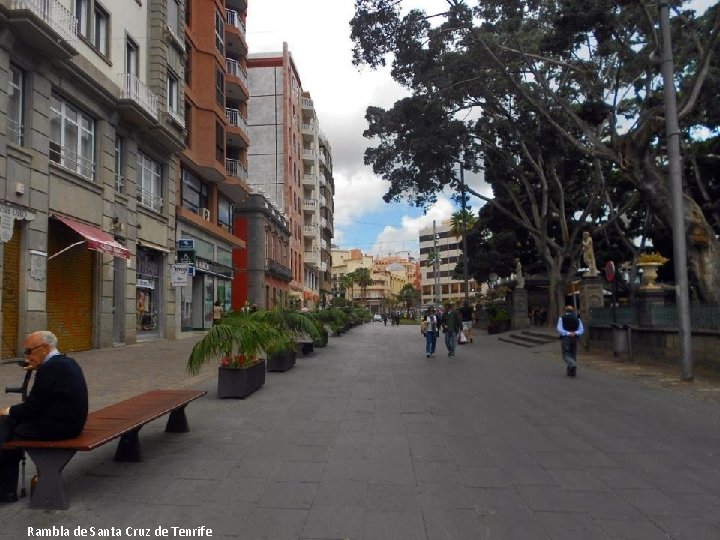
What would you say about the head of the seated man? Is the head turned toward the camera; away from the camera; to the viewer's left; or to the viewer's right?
to the viewer's left

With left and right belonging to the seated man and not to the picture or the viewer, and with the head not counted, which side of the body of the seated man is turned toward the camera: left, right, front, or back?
left

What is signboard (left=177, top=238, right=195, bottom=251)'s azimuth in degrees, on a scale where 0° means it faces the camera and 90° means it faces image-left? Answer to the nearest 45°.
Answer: approximately 0°

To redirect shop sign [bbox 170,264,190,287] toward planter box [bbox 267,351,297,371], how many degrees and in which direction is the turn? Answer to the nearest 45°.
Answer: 0° — it already faces it

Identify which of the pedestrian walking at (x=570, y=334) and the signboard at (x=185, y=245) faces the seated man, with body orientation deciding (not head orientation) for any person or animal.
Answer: the signboard

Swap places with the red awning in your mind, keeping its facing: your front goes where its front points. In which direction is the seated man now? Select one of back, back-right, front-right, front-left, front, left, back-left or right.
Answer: front-right

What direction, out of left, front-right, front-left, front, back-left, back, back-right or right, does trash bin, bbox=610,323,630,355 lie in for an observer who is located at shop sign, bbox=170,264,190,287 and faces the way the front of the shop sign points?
front-left
